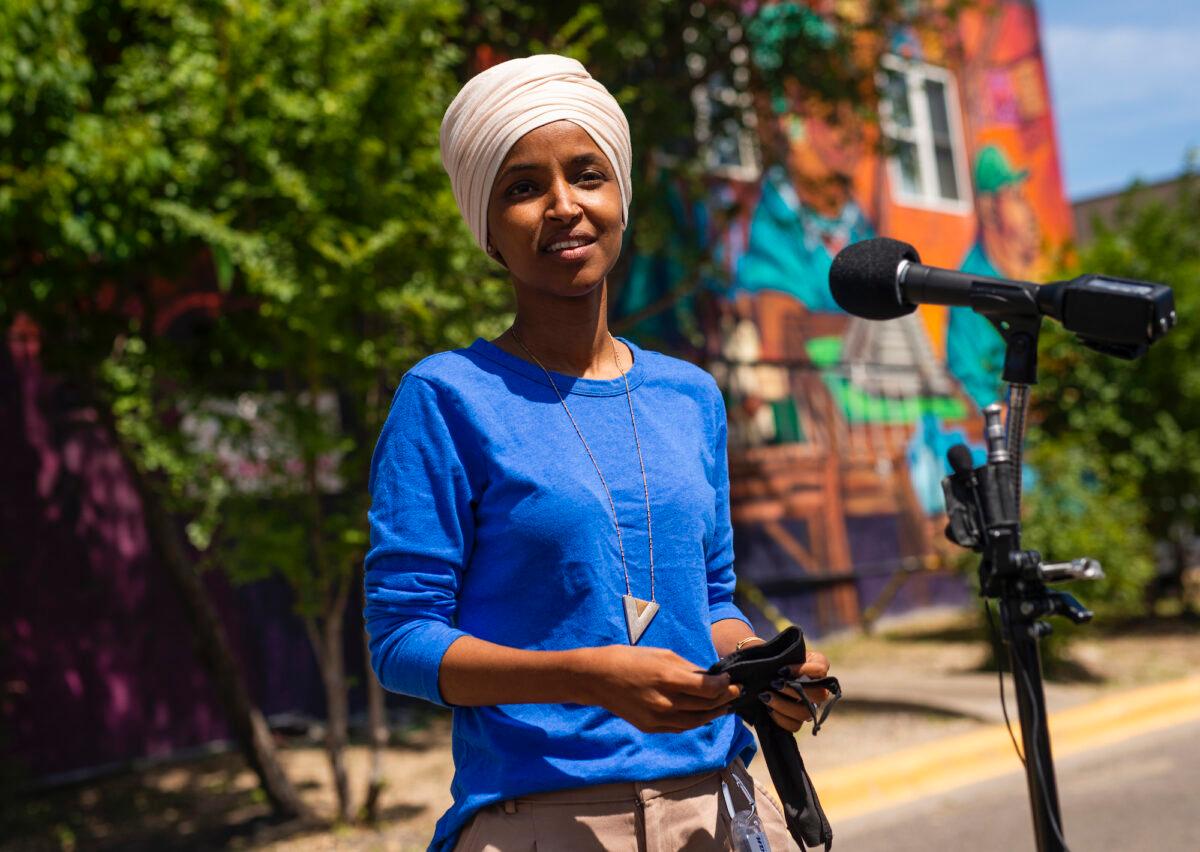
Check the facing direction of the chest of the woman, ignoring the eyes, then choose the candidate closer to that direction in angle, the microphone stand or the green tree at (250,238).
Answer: the microphone stand

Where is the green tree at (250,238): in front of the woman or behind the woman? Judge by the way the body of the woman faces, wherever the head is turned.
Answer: behind

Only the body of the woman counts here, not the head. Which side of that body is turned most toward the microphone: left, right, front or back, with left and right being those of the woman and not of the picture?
left

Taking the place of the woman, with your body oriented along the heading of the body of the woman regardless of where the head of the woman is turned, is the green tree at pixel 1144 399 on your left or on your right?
on your left

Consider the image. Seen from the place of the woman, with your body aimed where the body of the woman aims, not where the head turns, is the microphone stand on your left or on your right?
on your left

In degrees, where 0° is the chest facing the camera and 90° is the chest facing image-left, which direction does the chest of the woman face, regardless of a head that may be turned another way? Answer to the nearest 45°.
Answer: approximately 315°

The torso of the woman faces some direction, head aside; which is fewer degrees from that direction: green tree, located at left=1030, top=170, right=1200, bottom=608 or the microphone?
the microphone

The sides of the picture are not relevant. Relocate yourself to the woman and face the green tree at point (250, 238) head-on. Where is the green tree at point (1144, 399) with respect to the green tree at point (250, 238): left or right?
right
